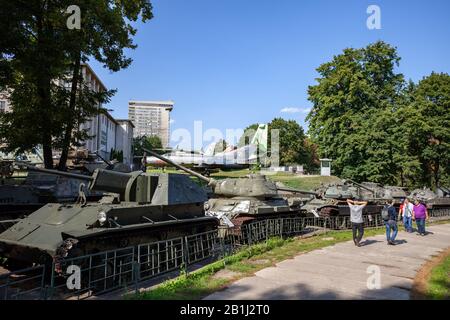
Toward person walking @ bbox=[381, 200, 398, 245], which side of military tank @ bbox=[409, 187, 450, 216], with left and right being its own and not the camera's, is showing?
left

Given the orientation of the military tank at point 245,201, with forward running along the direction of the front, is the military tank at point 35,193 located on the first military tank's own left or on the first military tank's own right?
on the first military tank's own right

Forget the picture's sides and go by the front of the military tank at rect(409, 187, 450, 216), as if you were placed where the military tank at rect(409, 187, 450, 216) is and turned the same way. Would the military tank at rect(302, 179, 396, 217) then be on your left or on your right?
on your left

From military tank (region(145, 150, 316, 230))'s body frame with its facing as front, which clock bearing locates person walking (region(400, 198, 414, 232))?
The person walking is roughly at 7 o'clock from the military tank.

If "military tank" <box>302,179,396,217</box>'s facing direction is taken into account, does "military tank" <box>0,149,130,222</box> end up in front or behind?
in front

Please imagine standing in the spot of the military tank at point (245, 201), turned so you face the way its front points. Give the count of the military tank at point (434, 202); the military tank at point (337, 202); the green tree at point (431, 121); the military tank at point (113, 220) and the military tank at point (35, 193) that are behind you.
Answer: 3

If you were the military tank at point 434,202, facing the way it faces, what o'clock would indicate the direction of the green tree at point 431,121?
The green tree is roughly at 3 o'clock from the military tank.

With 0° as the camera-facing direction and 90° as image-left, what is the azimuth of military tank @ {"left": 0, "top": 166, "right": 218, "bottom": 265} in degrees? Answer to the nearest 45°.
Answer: approximately 45°

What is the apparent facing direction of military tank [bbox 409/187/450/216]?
to the viewer's left

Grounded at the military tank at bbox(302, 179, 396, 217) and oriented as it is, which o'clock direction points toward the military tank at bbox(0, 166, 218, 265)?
the military tank at bbox(0, 166, 218, 265) is roughly at 11 o'clock from the military tank at bbox(302, 179, 396, 217).

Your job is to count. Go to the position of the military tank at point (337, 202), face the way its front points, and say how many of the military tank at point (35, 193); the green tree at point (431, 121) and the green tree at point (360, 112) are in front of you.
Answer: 1

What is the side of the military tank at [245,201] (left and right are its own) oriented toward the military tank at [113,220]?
front

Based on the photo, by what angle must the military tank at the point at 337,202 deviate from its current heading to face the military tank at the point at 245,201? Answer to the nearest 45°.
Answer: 0° — it already faces it
